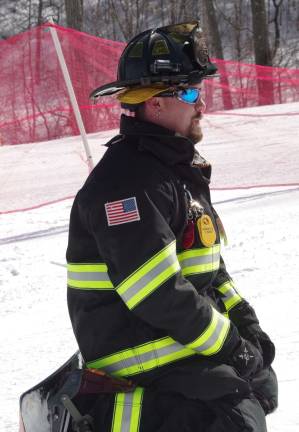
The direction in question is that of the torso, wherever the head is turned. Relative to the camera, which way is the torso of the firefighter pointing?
to the viewer's right

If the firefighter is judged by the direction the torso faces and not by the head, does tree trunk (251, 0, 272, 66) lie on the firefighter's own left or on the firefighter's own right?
on the firefighter's own left

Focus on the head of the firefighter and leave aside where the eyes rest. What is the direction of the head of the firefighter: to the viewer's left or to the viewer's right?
to the viewer's right

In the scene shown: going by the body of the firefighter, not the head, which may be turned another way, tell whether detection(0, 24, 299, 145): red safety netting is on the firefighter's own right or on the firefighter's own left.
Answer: on the firefighter's own left

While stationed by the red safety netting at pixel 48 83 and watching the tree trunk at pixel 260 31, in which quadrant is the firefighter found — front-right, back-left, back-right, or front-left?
back-right

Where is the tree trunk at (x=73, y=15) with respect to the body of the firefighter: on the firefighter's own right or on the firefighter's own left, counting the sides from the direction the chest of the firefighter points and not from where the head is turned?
on the firefighter's own left
